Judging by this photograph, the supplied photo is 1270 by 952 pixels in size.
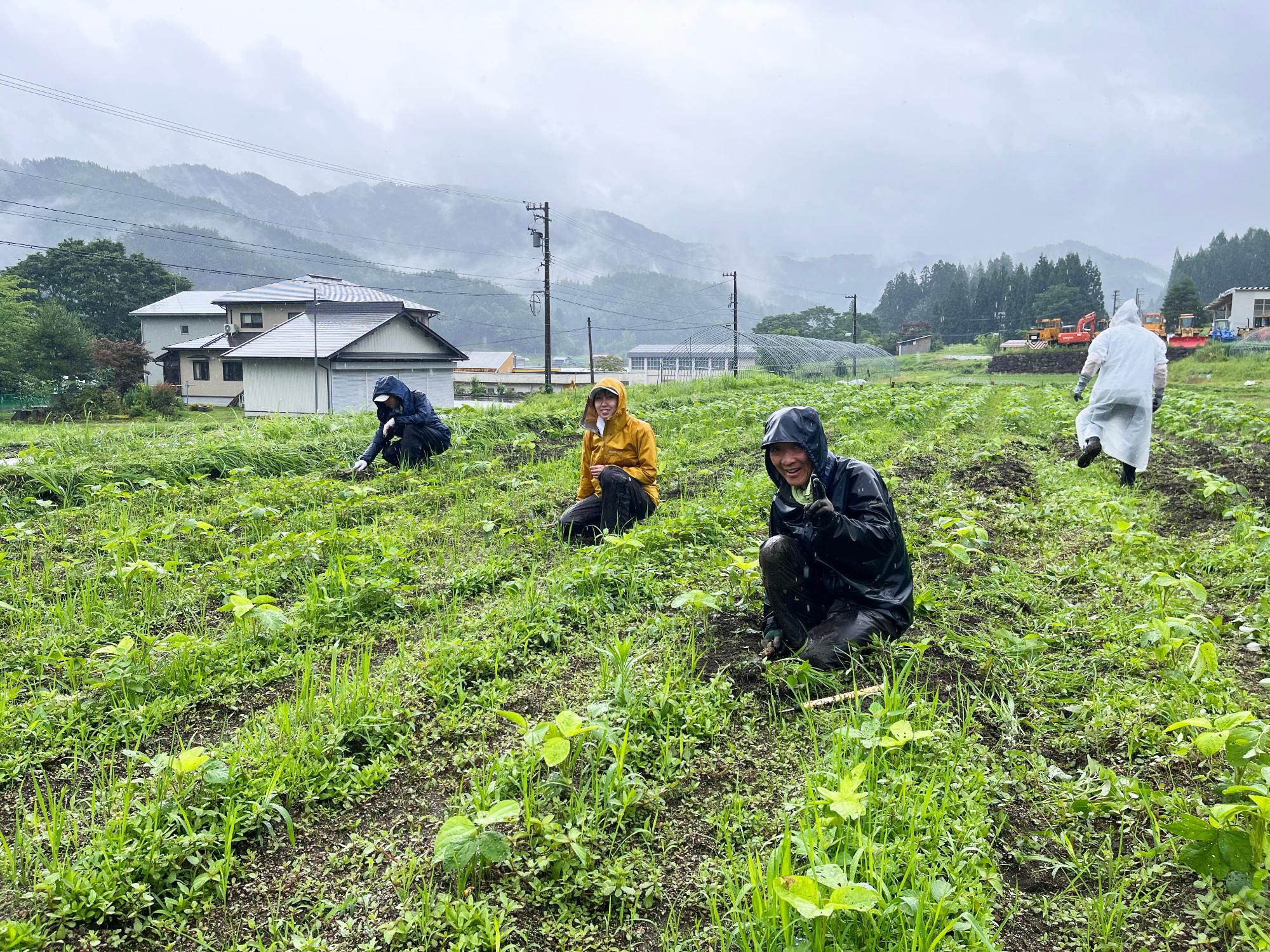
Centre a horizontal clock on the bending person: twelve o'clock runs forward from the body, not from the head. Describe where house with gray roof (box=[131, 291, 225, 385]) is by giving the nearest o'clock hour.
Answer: The house with gray roof is roughly at 4 o'clock from the bending person.

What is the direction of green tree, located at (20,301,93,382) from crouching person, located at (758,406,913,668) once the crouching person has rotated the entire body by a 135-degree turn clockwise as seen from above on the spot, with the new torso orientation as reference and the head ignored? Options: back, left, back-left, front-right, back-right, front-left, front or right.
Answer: front-left

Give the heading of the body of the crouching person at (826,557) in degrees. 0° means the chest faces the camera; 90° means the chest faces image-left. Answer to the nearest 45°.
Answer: approximately 45°

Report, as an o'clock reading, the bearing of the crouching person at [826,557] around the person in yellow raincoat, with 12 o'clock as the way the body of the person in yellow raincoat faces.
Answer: The crouching person is roughly at 10 o'clock from the person in yellow raincoat.

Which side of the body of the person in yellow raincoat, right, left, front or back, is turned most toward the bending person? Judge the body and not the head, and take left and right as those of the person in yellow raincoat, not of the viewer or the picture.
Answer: right

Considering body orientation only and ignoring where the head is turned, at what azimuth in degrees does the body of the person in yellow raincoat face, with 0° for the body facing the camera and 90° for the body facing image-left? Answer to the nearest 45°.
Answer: approximately 45°
